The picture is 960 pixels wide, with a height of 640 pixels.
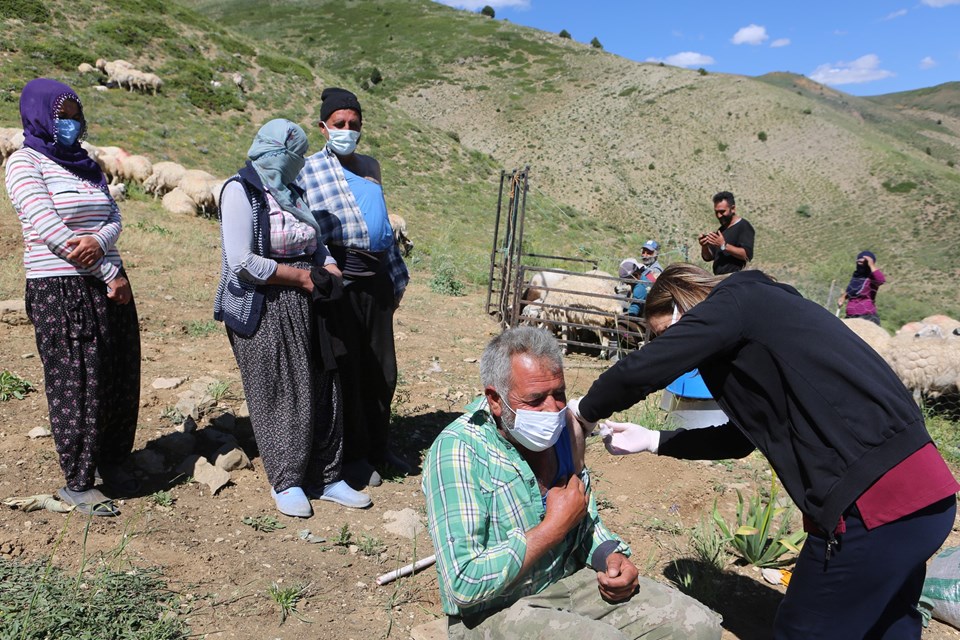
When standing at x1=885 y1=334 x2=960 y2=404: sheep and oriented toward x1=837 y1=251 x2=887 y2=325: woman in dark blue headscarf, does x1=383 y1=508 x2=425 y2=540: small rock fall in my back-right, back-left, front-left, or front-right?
back-left

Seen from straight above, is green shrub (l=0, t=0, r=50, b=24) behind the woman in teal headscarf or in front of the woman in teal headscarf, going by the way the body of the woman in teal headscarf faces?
behind

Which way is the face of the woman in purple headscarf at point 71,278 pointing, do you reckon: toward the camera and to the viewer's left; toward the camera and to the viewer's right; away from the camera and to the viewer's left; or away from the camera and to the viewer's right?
toward the camera and to the viewer's right

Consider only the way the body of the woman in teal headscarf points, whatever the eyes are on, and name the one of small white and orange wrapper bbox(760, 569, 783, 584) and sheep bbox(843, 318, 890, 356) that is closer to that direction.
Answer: the small white and orange wrapper

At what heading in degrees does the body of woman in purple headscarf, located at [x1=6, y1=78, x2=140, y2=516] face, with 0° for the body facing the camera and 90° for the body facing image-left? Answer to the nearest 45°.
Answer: approximately 315°

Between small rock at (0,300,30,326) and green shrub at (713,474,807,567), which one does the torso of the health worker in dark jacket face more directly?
the small rock
